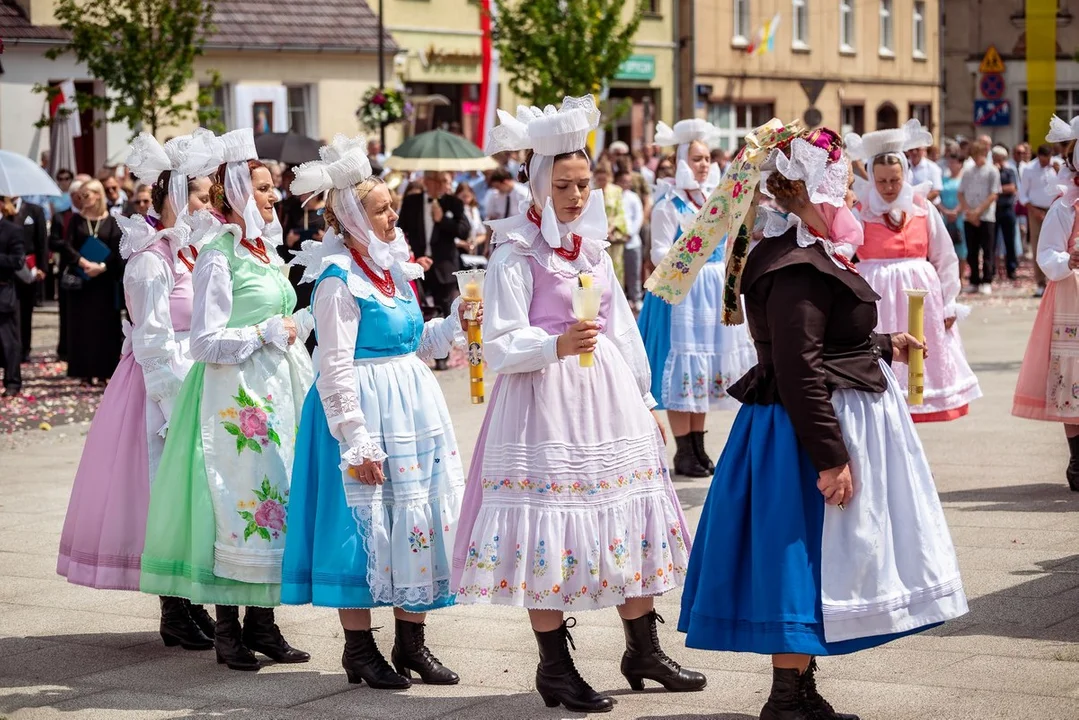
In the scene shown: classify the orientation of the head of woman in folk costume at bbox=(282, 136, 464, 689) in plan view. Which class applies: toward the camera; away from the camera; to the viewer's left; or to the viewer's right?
to the viewer's right

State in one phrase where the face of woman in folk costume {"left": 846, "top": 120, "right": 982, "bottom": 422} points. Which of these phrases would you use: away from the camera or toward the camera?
toward the camera

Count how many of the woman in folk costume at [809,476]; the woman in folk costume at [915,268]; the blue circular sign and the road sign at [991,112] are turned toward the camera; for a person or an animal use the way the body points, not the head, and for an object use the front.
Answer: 3

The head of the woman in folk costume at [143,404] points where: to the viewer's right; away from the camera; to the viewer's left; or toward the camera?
to the viewer's right

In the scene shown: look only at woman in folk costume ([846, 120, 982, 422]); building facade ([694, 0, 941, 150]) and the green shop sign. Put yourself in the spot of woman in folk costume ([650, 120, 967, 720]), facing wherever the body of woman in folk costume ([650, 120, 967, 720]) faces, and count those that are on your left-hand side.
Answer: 3

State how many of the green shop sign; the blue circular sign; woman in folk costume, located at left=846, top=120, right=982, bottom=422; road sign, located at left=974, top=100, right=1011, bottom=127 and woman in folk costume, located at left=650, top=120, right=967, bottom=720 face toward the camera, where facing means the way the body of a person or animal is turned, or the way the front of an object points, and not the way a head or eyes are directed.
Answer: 4

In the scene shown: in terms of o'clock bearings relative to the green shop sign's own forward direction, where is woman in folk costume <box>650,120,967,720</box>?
The woman in folk costume is roughly at 12 o'clock from the green shop sign.

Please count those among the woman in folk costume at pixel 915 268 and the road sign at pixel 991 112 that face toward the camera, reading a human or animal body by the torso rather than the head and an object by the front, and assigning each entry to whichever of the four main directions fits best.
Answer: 2

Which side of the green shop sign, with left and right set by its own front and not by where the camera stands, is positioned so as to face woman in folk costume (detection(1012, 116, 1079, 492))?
front

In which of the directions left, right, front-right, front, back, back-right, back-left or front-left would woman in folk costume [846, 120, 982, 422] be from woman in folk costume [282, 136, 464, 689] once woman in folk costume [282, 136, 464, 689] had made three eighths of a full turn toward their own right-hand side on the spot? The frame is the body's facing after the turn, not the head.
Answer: back-right

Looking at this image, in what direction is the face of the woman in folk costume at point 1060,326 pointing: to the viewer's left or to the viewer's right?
to the viewer's left

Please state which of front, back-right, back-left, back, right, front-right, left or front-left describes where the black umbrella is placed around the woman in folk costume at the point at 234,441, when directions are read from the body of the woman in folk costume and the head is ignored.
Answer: back-left

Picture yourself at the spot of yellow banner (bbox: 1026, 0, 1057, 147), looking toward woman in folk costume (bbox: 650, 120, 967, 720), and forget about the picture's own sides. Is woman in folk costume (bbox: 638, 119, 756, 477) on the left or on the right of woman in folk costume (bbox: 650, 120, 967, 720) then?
right

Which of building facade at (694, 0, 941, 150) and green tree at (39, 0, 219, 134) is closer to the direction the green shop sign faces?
the green tree

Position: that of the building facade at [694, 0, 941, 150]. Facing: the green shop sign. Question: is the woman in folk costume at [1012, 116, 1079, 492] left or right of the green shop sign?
left

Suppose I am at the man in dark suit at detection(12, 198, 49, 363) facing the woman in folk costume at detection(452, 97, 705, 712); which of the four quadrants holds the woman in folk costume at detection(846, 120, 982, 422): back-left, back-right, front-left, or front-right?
front-left

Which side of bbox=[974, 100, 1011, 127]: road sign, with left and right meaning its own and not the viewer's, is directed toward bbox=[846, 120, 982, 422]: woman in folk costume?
front

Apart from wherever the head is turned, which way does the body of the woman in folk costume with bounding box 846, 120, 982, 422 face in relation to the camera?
toward the camera

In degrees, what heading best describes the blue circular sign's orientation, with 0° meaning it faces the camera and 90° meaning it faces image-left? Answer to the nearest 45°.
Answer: approximately 0°

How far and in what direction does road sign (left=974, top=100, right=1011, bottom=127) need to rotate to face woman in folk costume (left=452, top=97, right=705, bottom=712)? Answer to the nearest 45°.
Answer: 0° — it already faces them
